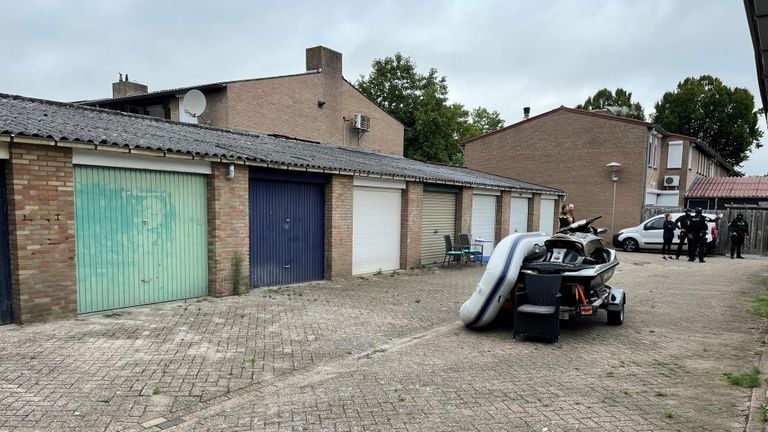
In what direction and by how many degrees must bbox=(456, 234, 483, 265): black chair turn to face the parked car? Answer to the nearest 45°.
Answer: approximately 90° to its left

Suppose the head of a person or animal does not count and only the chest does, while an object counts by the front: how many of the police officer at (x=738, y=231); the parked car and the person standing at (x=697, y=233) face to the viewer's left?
1

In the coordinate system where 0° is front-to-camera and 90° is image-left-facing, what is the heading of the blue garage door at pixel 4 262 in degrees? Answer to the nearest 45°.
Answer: approximately 315°

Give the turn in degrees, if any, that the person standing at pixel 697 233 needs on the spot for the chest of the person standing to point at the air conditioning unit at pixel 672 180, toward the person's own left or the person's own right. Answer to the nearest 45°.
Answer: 0° — they already face it

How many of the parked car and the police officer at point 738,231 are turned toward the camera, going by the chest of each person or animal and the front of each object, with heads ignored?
1

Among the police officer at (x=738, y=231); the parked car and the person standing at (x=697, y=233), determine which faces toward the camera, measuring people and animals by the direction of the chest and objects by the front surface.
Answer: the police officer

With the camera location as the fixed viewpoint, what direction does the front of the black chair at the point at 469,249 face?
facing the viewer and to the right of the viewer

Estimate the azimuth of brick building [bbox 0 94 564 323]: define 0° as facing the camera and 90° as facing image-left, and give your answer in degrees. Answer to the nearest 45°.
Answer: approximately 315°

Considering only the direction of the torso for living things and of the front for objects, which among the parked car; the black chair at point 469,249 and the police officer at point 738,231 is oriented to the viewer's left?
the parked car

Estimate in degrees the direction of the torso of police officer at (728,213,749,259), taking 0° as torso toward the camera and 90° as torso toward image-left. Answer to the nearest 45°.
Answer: approximately 0°

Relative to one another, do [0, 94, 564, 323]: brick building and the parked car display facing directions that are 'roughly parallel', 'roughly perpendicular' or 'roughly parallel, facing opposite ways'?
roughly parallel, facing opposite ways
